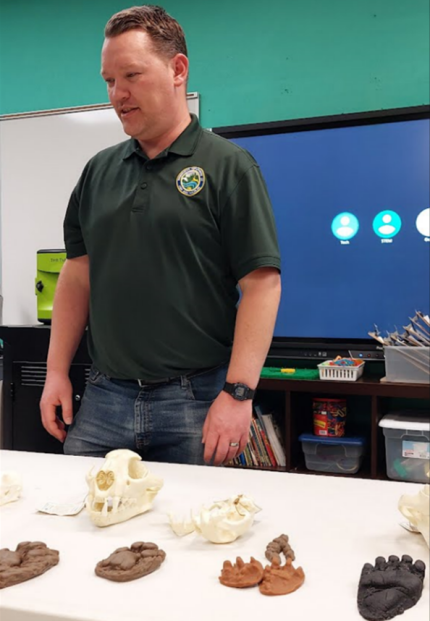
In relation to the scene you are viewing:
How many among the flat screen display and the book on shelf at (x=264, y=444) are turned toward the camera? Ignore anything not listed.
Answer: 2

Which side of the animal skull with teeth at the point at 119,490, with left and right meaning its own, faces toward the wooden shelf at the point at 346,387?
back

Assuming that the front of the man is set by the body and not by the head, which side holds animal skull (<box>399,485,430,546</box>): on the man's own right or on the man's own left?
on the man's own left

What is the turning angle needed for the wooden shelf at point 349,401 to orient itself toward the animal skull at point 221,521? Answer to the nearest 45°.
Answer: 0° — it already faces it

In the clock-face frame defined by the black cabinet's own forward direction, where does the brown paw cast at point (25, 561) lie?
The brown paw cast is roughly at 12 o'clock from the black cabinet.

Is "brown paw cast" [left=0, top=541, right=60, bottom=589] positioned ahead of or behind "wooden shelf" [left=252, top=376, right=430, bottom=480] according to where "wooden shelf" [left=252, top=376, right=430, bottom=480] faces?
ahead

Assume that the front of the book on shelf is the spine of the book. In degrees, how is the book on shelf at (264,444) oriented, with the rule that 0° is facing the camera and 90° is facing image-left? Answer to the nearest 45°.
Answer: approximately 0°

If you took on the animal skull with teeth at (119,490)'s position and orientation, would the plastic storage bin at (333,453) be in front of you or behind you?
behind

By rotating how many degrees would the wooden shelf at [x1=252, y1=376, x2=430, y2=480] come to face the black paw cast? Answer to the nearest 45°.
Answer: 0° — it already faces it

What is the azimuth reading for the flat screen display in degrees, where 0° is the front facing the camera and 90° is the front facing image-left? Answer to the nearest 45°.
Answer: approximately 0°

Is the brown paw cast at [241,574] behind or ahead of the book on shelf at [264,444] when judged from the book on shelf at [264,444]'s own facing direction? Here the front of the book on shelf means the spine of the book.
ahead

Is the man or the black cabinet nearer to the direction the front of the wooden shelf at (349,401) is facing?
the man

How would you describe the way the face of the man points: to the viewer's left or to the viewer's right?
to the viewer's left

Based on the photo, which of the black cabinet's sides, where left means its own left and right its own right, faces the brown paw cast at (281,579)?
front
